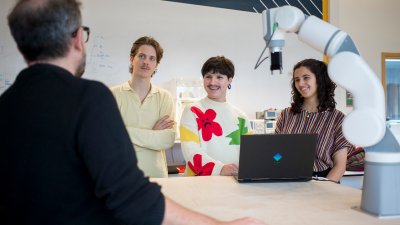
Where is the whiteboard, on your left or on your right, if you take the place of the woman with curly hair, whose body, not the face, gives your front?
on your right

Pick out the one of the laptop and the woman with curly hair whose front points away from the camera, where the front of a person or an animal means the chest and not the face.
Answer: the laptop

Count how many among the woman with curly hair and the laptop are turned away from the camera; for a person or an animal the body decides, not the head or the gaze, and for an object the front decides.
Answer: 1

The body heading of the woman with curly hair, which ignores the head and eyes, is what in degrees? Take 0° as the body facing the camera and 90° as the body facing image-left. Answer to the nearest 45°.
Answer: approximately 45°

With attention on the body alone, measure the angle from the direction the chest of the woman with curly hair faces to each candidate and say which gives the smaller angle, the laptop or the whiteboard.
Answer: the laptop

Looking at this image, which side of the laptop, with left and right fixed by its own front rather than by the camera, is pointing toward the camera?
back
